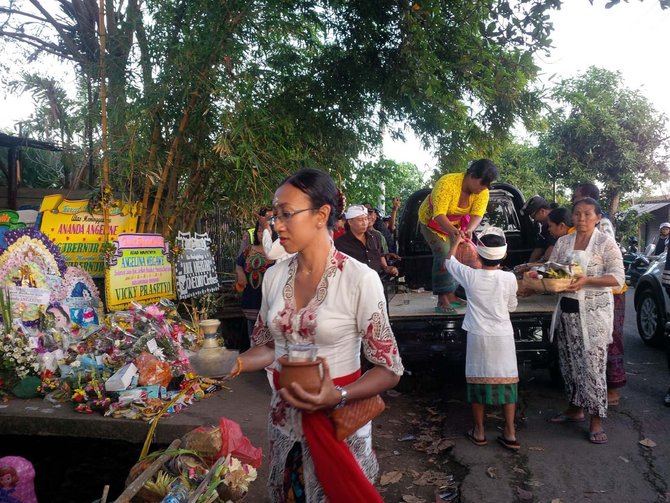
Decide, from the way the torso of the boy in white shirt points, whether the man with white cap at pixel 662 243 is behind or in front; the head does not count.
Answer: in front

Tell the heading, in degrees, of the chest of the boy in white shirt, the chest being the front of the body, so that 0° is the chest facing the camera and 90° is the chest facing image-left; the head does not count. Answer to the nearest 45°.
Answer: approximately 180°

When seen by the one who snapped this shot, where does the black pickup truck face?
facing away from the viewer

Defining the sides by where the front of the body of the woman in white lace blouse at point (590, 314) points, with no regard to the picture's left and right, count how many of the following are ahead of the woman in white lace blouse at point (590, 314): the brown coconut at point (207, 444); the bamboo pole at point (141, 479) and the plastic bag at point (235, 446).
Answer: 3

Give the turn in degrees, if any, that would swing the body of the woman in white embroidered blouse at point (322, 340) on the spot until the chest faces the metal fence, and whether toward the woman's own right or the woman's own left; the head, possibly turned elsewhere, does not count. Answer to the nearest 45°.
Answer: approximately 135° to the woman's own right

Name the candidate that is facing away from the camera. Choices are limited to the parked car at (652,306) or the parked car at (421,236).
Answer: the parked car at (421,236)

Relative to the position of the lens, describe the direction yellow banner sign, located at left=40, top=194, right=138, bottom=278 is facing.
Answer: facing the viewer

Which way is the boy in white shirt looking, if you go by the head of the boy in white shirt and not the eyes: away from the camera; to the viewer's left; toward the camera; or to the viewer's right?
away from the camera

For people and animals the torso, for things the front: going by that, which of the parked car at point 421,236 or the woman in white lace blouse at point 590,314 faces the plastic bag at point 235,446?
the woman in white lace blouse

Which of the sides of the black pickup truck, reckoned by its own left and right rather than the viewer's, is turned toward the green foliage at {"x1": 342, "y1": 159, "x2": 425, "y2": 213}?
front

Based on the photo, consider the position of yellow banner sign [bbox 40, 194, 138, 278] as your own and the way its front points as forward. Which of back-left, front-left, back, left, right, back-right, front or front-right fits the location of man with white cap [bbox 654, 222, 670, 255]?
left

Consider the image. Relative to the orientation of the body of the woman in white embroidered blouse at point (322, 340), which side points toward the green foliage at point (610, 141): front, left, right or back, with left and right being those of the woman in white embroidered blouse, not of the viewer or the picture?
back

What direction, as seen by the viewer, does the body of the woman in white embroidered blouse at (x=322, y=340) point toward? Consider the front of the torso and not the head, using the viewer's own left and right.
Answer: facing the viewer and to the left of the viewer

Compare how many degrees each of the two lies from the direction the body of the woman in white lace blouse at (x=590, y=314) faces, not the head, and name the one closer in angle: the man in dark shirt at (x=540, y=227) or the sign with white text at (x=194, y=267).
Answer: the sign with white text

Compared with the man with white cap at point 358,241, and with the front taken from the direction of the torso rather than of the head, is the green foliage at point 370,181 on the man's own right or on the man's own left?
on the man's own left

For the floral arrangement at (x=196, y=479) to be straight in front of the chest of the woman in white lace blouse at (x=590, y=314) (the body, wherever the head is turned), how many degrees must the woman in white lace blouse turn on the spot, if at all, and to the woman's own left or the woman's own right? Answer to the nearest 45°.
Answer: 0° — they already face it
